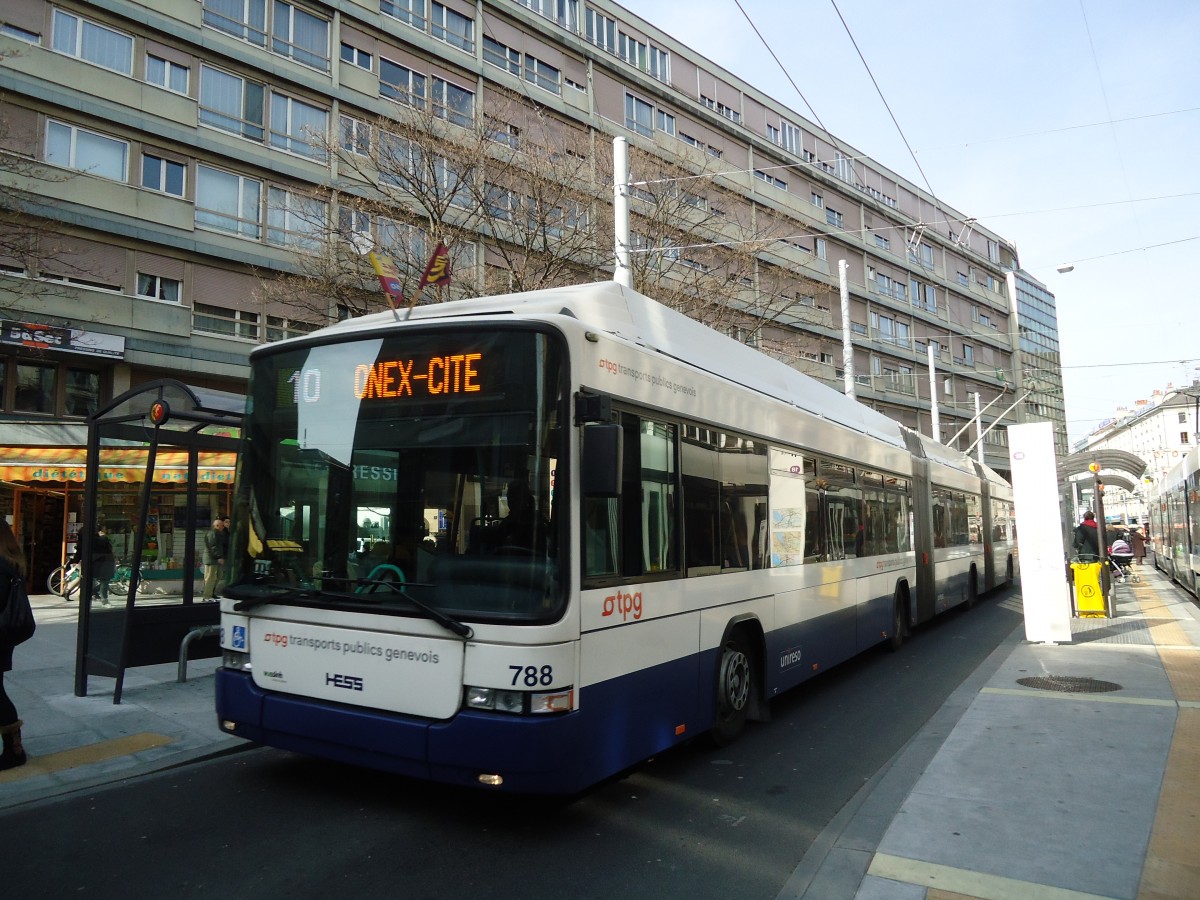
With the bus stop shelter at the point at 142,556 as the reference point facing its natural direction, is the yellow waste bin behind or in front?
in front

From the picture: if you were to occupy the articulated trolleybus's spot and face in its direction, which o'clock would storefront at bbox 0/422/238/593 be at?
The storefront is roughly at 3 o'clock from the articulated trolleybus.

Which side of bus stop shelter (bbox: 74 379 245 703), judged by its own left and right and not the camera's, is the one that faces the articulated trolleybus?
front

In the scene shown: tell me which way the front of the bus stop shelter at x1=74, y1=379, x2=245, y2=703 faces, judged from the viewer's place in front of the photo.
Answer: facing the viewer and to the right of the viewer

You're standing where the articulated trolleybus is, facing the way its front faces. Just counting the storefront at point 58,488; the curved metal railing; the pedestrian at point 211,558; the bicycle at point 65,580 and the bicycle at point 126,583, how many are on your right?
5

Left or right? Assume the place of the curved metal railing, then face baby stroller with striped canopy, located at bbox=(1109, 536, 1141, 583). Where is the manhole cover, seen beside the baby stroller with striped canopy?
right

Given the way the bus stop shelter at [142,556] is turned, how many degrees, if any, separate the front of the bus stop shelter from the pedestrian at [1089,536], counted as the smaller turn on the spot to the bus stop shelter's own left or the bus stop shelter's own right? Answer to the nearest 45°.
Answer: approximately 45° to the bus stop shelter's own left

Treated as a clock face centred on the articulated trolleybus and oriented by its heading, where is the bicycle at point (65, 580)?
The bicycle is roughly at 3 o'clock from the articulated trolleybus.

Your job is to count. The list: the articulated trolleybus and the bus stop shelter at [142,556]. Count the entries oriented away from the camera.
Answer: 0

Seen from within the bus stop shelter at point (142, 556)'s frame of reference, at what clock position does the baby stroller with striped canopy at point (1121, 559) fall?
The baby stroller with striped canopy is roughly at 10 o'clock from the bus stop shelter.
